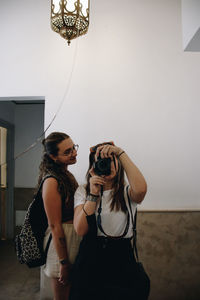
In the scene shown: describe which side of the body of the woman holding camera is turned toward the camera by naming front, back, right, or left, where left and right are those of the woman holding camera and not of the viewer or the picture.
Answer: front

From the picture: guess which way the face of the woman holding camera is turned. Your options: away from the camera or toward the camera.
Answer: toward the camera

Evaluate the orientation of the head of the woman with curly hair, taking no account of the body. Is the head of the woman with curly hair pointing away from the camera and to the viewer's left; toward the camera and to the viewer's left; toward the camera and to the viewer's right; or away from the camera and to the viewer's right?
toward the camera and to the viewer's right
